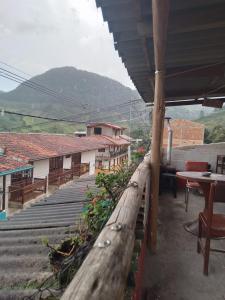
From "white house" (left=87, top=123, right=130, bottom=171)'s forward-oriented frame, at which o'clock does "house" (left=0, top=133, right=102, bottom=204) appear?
The house is roughly at 2 o'clock from the white house.

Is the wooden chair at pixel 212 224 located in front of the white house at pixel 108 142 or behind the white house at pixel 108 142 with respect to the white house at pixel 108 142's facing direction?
in front

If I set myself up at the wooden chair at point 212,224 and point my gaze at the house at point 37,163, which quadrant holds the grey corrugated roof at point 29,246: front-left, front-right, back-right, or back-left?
front-left

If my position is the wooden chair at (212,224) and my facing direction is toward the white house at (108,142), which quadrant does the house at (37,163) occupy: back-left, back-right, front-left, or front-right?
front-left

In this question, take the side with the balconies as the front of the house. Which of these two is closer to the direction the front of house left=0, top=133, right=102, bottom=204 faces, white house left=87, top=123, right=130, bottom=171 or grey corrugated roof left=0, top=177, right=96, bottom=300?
the grey corrugated roof

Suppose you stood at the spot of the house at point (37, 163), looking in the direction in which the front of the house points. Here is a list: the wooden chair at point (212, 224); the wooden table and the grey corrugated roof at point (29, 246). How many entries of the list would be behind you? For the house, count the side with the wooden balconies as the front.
0

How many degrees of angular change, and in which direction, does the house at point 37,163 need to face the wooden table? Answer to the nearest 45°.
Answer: approximately 45° to its right

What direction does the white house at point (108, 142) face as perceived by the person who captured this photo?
facing the viewer and to the right of the viewer

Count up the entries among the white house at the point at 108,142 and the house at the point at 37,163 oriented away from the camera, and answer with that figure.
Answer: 0

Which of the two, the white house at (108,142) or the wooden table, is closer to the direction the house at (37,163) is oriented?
the wooden table

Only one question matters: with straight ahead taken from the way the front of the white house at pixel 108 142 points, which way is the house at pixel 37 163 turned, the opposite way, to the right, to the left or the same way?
the same way

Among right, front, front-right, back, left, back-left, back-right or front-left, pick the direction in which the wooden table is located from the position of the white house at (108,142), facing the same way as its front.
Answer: front-right
